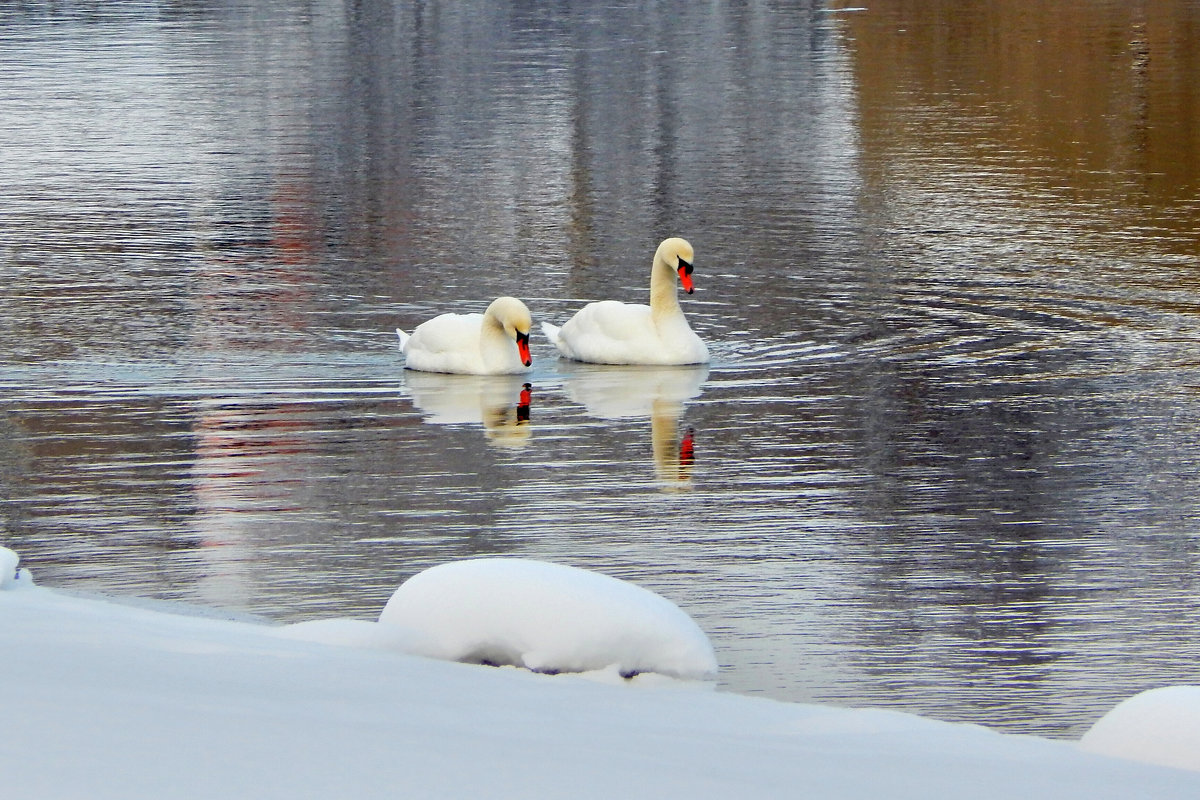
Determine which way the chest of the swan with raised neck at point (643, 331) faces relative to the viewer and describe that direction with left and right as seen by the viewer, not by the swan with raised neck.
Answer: facing to the right of the viewer

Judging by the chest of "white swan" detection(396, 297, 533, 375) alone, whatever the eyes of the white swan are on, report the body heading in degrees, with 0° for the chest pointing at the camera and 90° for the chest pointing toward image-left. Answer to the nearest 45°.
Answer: approximately 270°

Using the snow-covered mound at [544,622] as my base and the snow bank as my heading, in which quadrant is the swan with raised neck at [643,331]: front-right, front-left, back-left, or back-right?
back-left

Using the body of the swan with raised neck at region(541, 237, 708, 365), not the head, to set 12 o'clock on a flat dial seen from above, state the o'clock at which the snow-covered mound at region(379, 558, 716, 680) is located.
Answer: The snow-covered mound is roughly at 3 o'clock from the swan with raised neck.

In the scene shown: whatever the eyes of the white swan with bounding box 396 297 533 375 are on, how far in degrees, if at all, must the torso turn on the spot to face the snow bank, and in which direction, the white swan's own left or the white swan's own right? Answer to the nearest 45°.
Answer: approximately 90° to the white swan's own right

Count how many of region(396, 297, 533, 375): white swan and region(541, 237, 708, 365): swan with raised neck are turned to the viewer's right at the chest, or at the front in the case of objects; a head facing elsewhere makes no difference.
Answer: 2

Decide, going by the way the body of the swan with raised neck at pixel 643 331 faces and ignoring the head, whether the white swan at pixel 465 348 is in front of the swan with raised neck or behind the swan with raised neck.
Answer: behind

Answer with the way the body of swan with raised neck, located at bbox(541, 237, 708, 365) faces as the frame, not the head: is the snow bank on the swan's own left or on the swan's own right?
on the swan's own right
